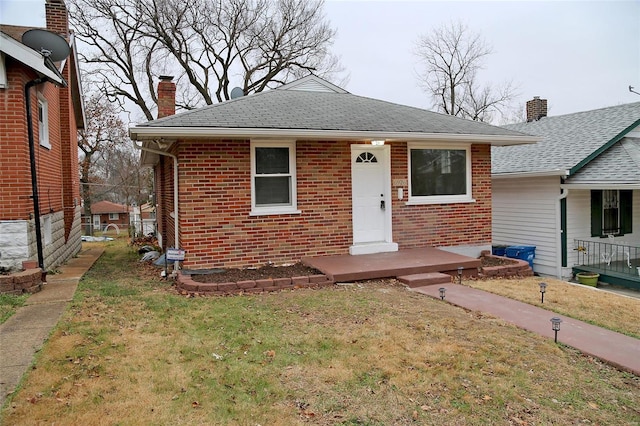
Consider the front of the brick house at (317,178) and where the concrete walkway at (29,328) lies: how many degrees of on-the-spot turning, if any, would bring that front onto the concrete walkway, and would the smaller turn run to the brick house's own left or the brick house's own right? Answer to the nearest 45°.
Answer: approximately 45° to the brick house's own right

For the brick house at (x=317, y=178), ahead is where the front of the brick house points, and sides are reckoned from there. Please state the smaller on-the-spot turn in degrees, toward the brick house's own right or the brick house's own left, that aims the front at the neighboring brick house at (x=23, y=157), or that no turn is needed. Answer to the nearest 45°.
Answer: approximately 90° to the brick house's own right

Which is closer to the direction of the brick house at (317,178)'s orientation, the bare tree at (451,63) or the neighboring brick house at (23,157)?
the neighboring brick house

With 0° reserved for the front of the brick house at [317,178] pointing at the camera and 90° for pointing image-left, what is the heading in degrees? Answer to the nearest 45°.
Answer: approximately 0°

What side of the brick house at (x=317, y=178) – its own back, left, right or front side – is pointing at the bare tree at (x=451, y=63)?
back

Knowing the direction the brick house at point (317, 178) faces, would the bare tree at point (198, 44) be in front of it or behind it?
behind

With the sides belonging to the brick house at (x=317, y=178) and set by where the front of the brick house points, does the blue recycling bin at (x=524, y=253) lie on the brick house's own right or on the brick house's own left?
on the brick house's own left

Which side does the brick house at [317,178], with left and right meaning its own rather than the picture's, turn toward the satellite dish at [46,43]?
right

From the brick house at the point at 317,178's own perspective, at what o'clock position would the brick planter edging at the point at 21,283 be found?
The brick planter edging is roughly at 2 o'clock from the brick house.

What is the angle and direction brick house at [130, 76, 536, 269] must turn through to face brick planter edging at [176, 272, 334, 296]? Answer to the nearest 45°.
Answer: approximately 45° to its right

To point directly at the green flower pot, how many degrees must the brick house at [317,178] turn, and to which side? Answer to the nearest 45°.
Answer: approximately 90° to its left
